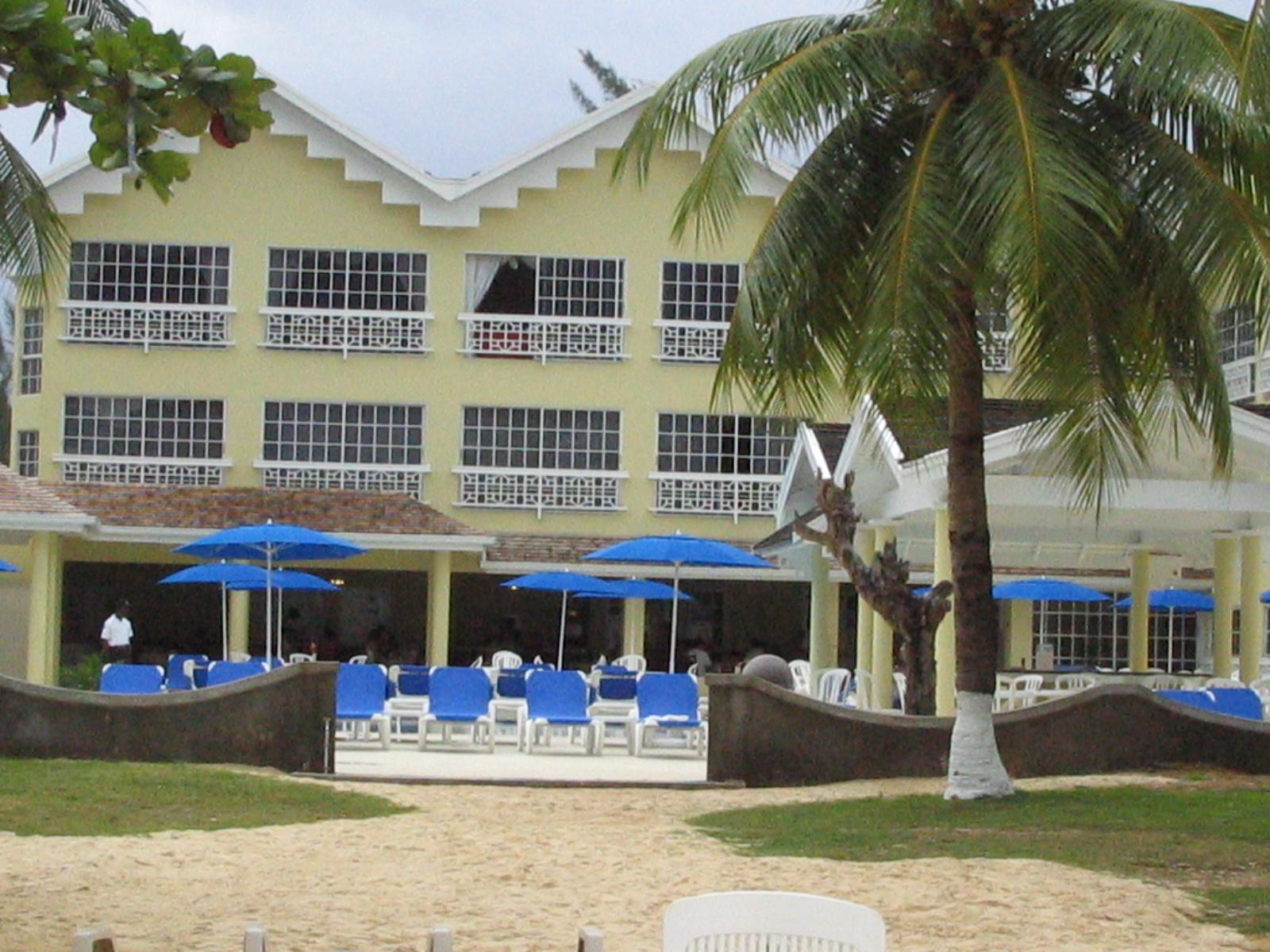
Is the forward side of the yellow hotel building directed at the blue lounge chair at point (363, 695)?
yes

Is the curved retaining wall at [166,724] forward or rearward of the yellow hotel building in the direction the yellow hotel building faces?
forward

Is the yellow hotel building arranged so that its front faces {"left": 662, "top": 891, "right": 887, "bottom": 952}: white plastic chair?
yes

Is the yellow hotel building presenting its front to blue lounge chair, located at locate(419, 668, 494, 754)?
yes
